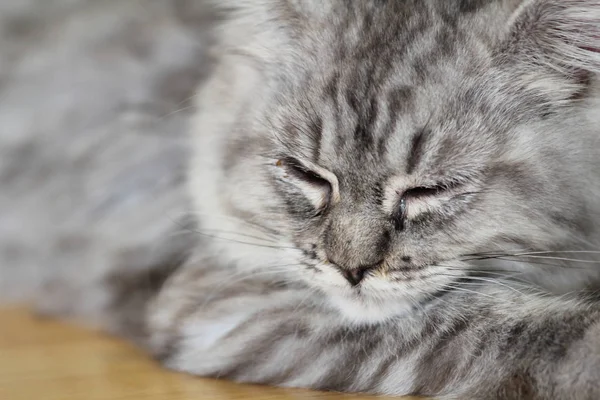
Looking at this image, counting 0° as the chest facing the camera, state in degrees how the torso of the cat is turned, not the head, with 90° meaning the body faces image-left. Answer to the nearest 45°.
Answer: approximately 0°
